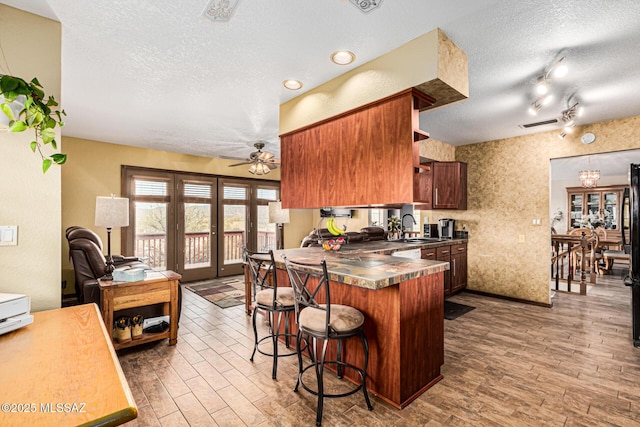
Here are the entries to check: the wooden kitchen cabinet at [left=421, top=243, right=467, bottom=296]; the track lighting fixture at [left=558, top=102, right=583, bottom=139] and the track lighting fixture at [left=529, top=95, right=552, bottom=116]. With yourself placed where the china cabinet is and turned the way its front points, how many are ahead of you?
3

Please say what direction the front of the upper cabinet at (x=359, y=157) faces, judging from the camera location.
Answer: facing away from the viewer and to the right of the viewer

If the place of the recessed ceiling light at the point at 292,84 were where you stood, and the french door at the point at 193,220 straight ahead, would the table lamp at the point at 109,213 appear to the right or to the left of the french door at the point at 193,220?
left

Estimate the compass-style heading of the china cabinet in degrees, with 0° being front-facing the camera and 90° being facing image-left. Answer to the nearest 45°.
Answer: approximately 0°

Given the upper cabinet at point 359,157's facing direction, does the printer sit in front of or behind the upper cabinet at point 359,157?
behind

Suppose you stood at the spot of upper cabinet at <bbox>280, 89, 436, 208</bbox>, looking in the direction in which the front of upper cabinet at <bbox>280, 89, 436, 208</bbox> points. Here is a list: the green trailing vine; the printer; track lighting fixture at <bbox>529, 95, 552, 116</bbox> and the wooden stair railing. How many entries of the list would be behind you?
2
